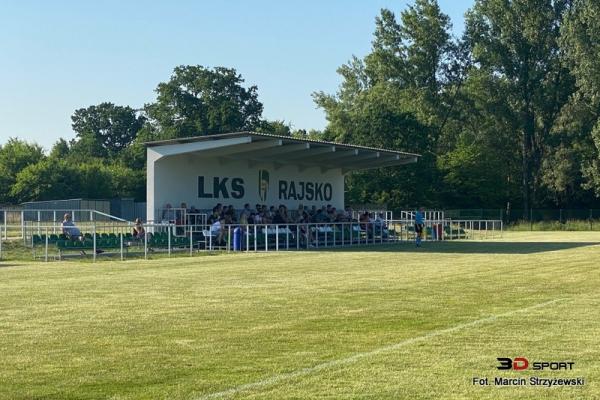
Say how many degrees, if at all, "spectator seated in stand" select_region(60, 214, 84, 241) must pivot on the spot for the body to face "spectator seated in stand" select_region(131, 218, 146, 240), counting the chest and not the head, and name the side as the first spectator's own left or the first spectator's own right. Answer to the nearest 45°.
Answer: approximately 45° to the first spectator's own left

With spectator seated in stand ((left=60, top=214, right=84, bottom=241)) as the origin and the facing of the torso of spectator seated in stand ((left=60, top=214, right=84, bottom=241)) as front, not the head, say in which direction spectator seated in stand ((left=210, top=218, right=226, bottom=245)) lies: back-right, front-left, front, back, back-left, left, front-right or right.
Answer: front-left

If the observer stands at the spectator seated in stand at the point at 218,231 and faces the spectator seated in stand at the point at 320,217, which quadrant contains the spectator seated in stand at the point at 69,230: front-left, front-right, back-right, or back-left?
back-left

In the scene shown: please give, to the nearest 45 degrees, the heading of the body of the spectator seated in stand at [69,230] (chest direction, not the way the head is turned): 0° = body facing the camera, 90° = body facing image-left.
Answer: approximately 315°

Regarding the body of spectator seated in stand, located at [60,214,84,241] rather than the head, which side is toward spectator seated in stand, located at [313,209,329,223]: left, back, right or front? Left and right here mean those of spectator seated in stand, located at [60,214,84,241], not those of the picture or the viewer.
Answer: left
